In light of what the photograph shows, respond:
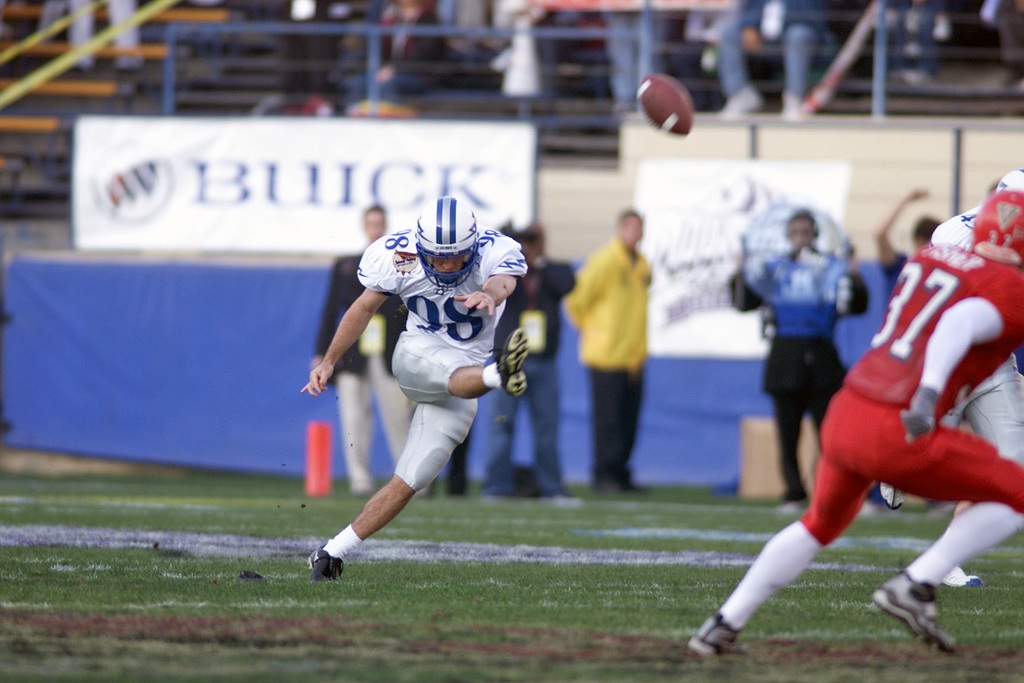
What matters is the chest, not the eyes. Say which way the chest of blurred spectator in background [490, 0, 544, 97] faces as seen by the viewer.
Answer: toward the camera

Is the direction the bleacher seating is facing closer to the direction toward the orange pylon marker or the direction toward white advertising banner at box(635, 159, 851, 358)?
the orange pylon marker

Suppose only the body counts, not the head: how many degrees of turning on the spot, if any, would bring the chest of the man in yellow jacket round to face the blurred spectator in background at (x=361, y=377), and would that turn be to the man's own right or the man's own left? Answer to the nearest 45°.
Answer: approximately 135° to the man's own right

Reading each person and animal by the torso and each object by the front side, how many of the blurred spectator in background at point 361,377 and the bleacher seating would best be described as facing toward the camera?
2

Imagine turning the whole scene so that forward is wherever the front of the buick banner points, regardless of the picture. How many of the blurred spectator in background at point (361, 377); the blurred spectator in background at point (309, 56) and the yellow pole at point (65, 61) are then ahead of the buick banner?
1

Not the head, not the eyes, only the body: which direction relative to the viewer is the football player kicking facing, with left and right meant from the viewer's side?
facing the viewer

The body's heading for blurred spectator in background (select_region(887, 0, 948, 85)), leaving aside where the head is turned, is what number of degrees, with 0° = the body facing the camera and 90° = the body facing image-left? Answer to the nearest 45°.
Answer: approximately 0°

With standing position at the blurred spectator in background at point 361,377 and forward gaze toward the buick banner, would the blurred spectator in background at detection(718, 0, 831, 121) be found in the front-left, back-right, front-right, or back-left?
front-right

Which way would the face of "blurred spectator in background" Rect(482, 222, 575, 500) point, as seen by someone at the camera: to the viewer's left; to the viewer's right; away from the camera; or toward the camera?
toward the camera

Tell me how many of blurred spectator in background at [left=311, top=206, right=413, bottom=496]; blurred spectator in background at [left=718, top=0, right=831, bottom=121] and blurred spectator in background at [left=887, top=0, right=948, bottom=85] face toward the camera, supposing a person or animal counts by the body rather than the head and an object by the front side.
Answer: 3

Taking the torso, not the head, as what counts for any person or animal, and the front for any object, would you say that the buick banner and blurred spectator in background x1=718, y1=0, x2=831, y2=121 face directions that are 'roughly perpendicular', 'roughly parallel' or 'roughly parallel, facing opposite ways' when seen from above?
roughly parallel

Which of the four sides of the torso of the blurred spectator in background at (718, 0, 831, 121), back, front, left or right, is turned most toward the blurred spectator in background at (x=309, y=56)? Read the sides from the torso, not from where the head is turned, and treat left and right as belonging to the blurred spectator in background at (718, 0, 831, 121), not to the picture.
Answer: right

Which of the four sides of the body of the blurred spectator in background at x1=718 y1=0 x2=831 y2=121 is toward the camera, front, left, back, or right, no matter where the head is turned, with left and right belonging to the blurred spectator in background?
front

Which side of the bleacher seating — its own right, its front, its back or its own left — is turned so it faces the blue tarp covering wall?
front

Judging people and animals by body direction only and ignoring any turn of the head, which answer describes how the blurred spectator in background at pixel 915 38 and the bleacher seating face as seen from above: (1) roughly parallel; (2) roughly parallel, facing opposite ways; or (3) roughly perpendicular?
roughly parallel

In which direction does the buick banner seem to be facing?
toward the camera

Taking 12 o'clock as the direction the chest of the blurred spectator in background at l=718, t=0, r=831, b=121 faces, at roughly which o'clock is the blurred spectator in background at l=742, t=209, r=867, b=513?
the blurred spectator in background at l=742, t=209, r=867, b=513 is roughly at 12 o'clock from the blurred spectator in background at l=718, t=0, r=831, b=121.

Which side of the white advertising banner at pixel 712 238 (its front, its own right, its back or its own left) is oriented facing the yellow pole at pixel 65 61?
right

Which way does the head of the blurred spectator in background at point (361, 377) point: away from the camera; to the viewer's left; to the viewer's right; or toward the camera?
toward the camera
